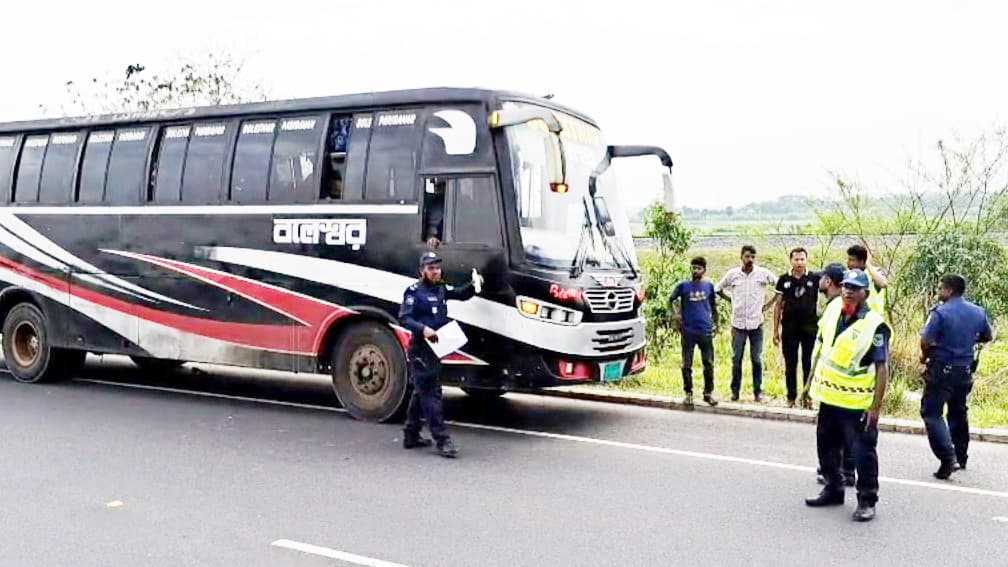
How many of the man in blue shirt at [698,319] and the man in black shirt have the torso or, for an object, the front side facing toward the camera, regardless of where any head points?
2

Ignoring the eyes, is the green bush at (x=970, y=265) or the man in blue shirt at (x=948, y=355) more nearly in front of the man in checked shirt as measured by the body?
the man in blue shirt

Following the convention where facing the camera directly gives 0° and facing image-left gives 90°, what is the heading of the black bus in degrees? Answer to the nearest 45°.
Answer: approximately 315°

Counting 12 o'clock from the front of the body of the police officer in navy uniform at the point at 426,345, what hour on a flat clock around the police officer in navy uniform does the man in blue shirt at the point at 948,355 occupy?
The man in blue shirt is roughly at 11 o'clock from the police officer in navy uniform.

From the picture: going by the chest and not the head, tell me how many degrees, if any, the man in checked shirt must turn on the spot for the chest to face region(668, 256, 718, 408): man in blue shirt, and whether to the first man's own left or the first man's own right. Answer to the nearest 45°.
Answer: approximately 45° to the first man's own right

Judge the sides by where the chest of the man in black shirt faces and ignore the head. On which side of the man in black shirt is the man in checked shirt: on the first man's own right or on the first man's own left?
on the first man's own right

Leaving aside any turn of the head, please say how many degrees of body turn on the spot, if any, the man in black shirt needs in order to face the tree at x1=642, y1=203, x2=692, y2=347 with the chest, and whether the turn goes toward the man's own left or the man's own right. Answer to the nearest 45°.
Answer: approximately 135° to the man's own right

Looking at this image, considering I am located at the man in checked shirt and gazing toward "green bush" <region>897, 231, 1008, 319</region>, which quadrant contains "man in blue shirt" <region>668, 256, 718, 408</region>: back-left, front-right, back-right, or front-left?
back-left

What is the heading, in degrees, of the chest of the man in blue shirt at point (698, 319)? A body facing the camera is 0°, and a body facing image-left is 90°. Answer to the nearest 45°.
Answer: approximately 0°
